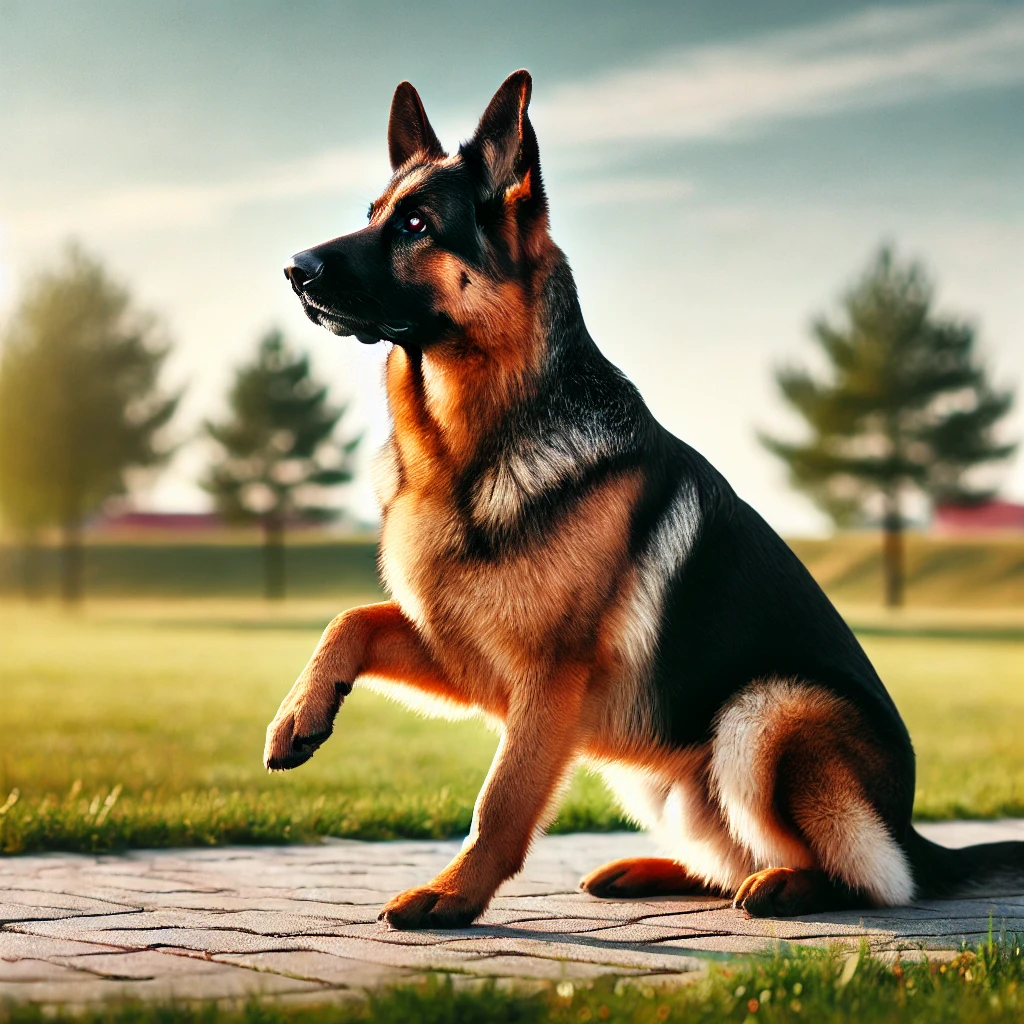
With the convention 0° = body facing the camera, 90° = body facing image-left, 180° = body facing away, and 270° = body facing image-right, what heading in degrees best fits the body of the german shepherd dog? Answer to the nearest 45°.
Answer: approximately 90°
